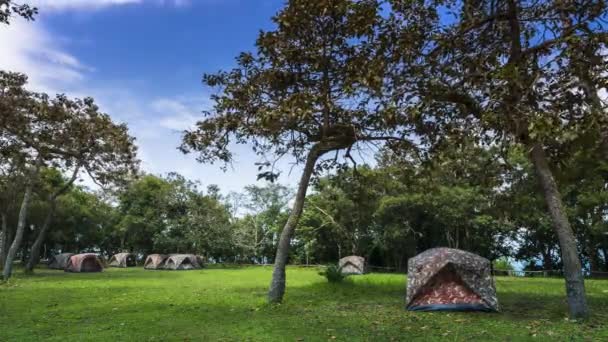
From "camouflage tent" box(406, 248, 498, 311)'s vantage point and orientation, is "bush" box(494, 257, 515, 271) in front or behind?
behind

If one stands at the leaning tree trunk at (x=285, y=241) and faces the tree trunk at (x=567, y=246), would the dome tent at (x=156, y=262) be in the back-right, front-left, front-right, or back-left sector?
back-left

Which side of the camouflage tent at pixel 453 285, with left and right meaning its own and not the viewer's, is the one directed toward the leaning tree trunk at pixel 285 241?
right

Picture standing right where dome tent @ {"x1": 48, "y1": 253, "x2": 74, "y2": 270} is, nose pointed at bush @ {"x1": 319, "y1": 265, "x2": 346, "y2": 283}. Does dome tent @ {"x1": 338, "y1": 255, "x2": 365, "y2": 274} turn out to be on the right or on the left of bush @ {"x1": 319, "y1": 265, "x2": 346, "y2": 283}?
left

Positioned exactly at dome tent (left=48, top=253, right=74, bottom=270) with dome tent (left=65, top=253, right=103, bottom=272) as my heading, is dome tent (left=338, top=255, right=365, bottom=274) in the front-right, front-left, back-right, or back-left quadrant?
front-left

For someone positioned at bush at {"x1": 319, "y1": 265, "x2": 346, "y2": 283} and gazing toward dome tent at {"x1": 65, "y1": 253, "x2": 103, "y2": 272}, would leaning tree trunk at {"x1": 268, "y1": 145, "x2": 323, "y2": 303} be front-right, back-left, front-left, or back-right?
back-left

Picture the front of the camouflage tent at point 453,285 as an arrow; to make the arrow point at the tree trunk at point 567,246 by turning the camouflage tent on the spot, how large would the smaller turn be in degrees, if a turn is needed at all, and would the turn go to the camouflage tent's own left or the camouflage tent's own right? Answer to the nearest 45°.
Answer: approximately 90° to the camouflage tent's own left

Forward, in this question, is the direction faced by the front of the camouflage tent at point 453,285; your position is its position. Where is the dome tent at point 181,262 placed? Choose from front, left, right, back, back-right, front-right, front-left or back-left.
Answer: back-right

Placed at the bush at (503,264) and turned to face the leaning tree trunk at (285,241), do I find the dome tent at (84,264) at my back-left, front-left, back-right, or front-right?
front-right

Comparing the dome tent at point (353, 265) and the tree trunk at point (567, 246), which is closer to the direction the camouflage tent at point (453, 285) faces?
the tree trunk

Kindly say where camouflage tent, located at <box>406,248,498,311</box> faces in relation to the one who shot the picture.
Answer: facing the viewer

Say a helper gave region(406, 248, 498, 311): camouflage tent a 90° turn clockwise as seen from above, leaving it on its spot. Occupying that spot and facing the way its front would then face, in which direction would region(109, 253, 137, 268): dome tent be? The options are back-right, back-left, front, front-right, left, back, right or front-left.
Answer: front-right
